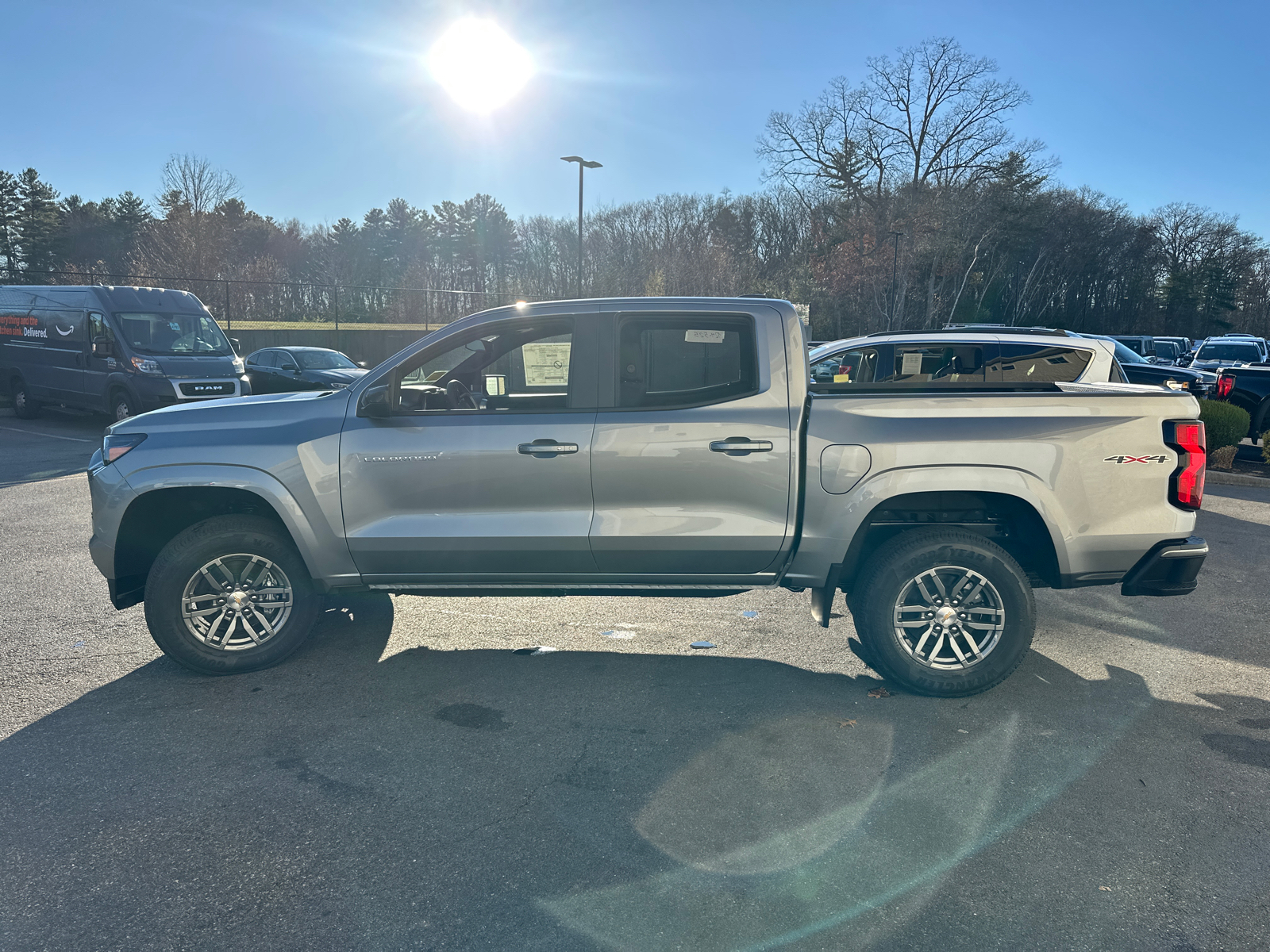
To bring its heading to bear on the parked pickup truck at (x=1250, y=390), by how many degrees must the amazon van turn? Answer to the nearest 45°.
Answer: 0° — it already faces it

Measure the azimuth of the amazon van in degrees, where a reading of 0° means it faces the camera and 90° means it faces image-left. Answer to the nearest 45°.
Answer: approximately 315°

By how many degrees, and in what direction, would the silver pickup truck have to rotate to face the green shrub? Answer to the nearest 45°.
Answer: approximately 135° to its right

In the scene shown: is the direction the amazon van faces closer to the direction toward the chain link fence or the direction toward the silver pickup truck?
the silver pickup truck

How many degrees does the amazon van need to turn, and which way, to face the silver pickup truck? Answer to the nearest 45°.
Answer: approximately 45° to its right

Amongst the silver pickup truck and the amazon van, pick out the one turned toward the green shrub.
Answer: the amazon van

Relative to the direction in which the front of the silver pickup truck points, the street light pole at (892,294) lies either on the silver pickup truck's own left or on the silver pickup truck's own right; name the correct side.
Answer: on the silver pickup truck's own right

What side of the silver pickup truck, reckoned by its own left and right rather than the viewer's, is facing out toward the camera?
left

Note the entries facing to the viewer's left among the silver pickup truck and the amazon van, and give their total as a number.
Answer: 1

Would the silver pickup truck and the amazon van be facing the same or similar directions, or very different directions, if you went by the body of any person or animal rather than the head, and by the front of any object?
very different directions

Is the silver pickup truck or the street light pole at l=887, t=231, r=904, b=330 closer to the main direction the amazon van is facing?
the silver pickup truck

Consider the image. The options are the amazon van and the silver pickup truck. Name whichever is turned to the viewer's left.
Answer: the silver pickup truck

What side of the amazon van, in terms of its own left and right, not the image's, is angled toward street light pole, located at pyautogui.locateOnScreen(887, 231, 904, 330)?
left

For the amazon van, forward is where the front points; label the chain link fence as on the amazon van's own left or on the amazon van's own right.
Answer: on the amazon van's own left

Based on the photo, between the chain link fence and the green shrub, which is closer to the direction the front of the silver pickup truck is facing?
the chain link fence

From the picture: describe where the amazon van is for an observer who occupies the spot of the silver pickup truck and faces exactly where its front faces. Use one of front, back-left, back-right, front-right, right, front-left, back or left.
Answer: front-right
